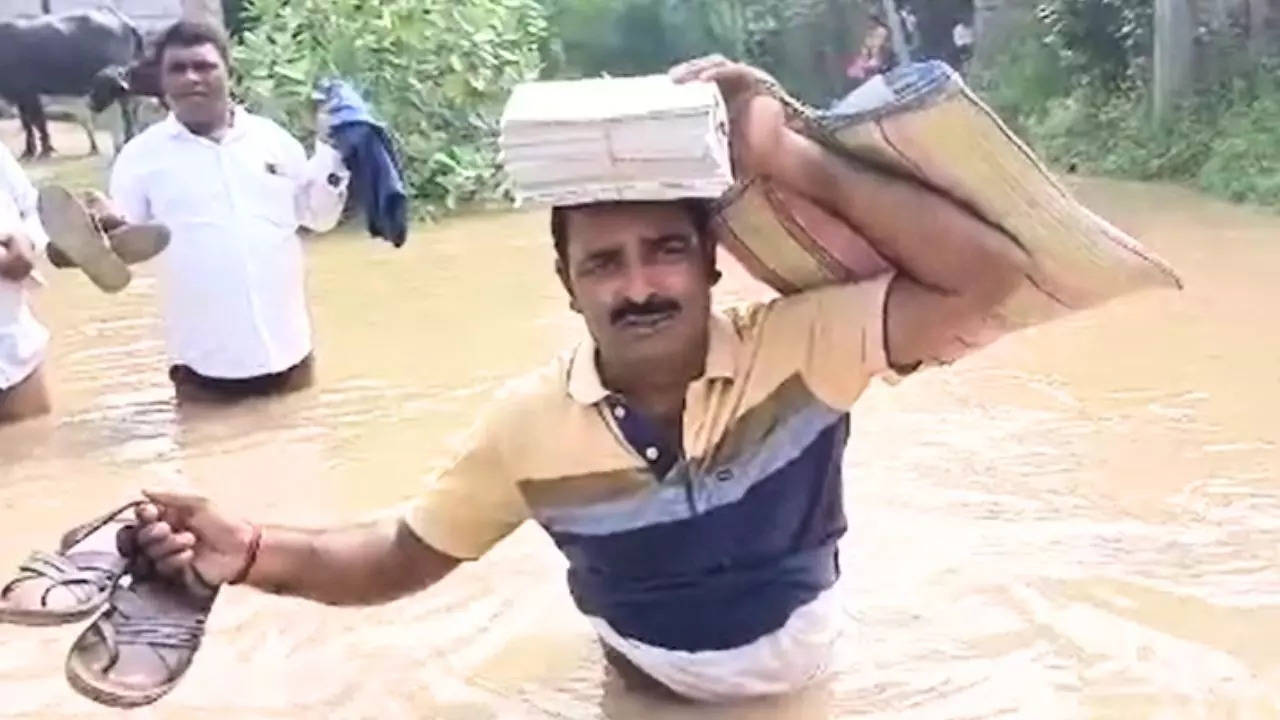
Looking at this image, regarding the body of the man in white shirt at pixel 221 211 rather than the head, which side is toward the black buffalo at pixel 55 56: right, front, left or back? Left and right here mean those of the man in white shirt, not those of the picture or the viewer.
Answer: back

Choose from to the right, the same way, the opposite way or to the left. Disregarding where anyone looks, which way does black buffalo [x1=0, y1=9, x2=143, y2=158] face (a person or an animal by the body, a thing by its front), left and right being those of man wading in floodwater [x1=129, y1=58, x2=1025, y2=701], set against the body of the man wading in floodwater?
to the left

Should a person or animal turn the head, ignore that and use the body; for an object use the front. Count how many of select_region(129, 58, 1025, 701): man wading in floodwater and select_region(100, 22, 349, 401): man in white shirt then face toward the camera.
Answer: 2

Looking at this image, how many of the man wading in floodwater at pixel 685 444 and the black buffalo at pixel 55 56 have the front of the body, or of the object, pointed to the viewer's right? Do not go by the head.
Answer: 1

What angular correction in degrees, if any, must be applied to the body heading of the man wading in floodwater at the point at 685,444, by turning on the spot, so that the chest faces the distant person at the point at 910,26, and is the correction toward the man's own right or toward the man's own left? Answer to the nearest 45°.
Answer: approximately 180°

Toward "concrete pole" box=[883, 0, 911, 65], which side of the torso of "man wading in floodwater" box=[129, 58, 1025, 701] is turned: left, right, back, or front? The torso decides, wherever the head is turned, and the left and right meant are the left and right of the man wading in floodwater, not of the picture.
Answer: back

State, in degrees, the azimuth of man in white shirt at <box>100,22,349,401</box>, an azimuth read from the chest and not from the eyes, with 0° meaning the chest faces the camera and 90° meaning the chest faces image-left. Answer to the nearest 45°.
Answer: approximately 0°

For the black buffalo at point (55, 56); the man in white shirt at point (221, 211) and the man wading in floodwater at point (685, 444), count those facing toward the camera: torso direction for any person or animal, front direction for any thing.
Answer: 2

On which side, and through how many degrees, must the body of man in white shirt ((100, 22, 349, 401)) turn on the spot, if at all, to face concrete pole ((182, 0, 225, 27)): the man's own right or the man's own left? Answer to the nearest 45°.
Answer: approximately 180°

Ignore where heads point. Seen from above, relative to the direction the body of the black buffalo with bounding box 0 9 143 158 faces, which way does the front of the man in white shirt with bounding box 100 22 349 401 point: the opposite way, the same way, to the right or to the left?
to the right

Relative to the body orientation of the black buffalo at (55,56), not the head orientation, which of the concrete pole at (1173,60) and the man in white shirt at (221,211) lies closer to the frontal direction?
the concrete pole

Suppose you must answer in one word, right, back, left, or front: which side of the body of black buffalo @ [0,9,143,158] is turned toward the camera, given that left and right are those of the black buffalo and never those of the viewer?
right
